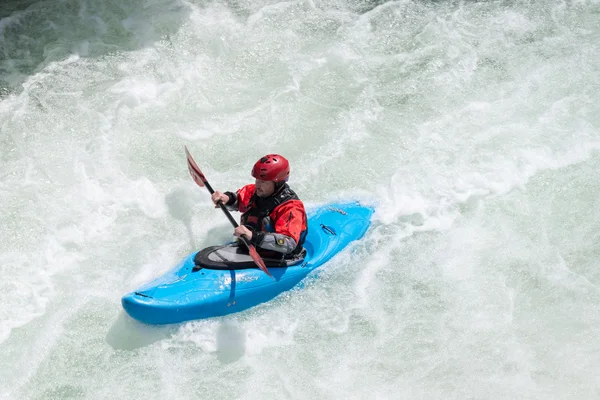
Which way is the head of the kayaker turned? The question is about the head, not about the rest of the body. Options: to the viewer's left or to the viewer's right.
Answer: to the viewer's left

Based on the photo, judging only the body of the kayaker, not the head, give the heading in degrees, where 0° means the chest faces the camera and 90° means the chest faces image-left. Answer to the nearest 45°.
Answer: approximately 45°

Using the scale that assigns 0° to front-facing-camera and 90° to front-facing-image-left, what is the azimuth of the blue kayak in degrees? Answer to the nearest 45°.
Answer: approximately 45°
